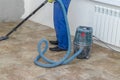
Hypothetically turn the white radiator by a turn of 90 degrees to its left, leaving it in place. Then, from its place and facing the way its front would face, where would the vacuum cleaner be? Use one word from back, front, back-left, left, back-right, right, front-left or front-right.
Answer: right

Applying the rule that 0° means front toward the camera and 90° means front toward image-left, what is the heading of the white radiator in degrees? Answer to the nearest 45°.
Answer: approximately 45°
